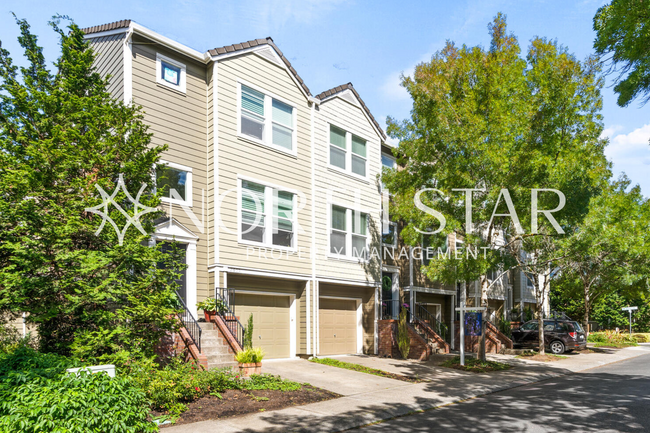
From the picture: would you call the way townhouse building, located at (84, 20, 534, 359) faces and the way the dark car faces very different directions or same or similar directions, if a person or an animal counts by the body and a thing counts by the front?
very different directions

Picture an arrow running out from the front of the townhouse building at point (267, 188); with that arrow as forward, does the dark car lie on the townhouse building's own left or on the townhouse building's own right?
on the townhouse building's own left

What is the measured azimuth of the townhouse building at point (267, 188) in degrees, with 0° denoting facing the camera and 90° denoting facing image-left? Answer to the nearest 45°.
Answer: approximately 315°

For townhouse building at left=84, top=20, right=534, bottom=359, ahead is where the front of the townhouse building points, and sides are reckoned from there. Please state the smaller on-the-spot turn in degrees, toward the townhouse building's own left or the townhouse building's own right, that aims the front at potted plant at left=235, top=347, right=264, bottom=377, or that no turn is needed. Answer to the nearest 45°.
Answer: approximately 45° to the townhouse building's own right
